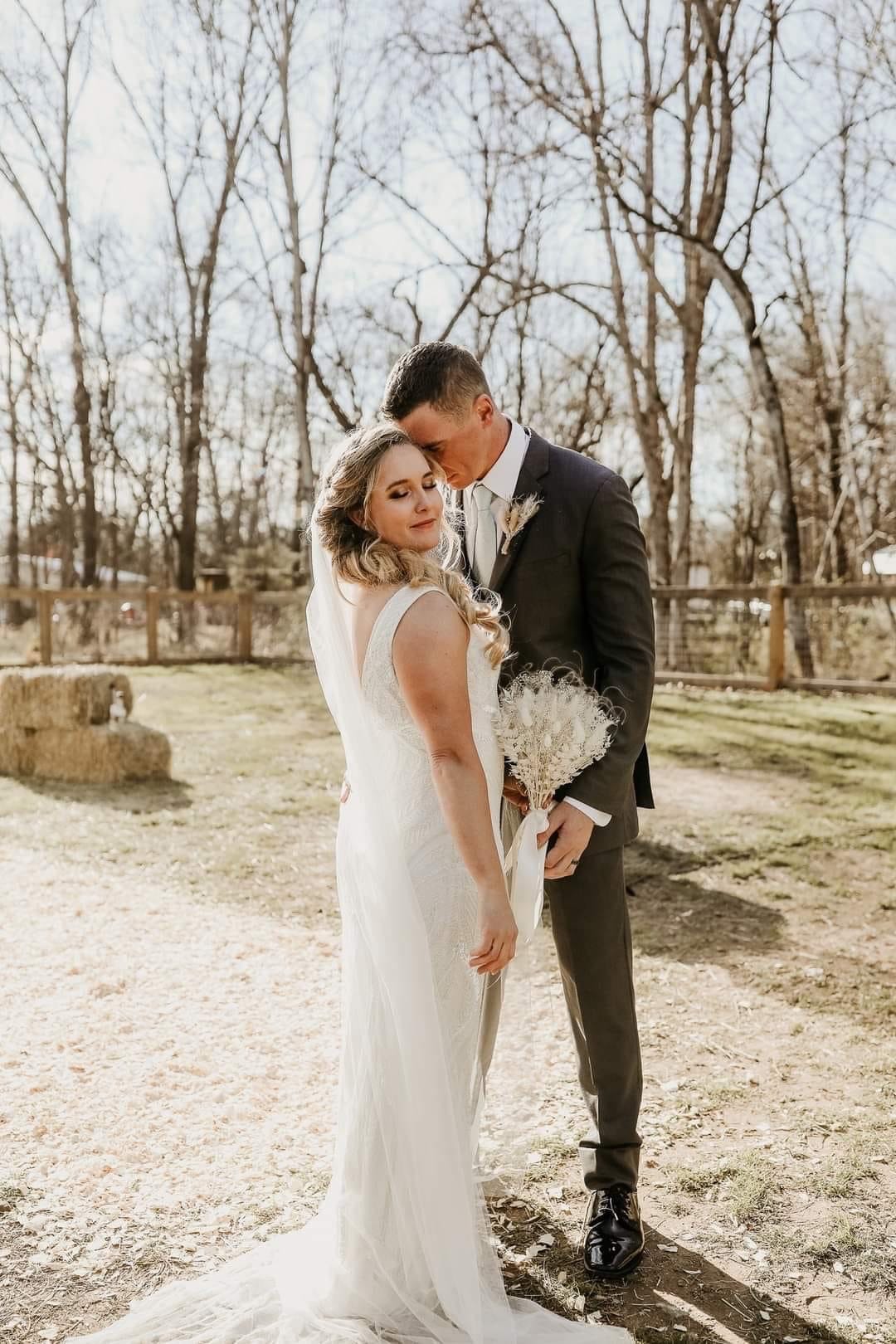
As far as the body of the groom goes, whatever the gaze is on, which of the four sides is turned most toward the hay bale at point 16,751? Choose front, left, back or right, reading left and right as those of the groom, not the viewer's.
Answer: right

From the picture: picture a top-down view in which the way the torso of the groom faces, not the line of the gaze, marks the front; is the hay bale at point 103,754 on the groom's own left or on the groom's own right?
on the groom's own right

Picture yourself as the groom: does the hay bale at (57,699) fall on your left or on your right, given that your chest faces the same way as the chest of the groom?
on your right

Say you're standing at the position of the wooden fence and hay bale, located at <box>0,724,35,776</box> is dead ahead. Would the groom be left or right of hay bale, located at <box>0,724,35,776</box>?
left

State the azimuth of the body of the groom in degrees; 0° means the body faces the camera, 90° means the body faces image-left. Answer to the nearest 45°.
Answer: approximately 45°

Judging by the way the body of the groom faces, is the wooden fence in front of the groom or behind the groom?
behind
